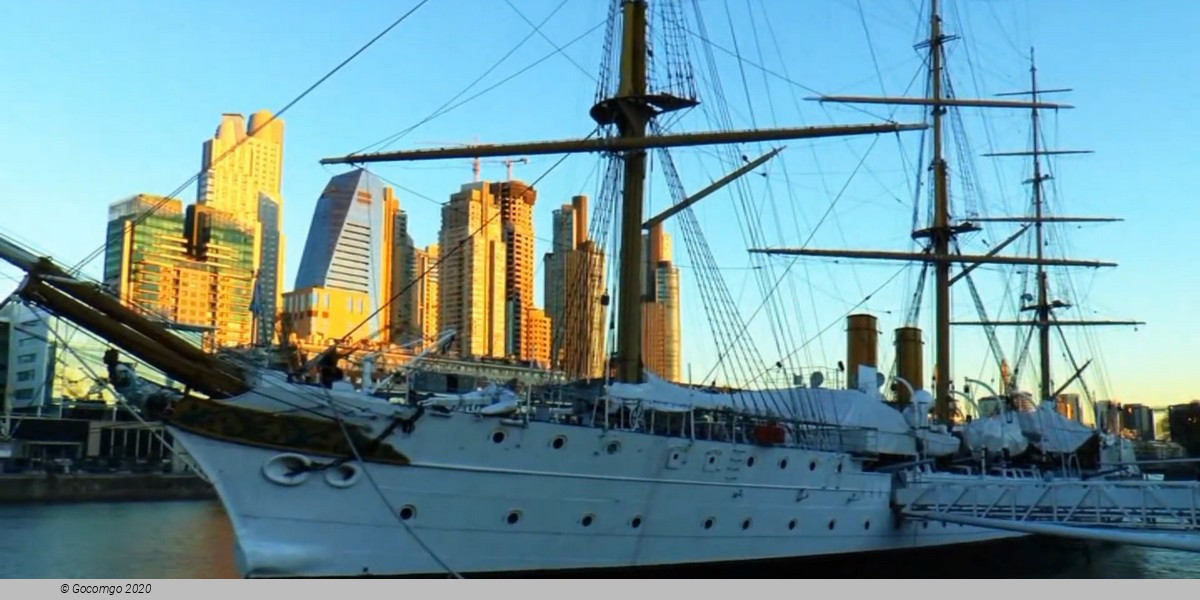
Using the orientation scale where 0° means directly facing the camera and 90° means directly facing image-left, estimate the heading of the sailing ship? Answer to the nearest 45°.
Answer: approximately 45°

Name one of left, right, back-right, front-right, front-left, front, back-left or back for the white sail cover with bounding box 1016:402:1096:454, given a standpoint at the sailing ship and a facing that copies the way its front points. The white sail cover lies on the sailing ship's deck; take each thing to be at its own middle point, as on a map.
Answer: back
